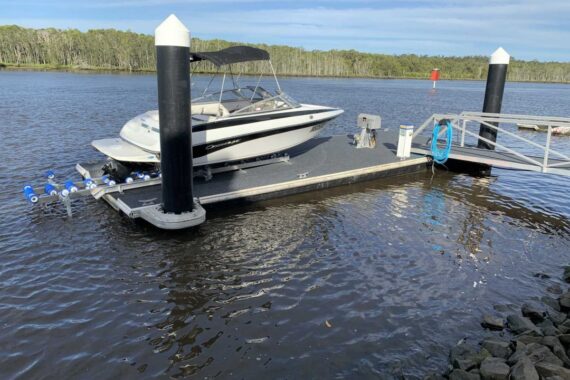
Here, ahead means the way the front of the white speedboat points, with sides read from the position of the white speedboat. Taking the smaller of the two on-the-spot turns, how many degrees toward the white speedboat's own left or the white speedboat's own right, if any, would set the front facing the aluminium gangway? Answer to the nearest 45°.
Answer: approximately 45° to the white speedboat's own right

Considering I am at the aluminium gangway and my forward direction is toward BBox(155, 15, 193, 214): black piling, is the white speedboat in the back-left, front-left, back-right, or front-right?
front-right

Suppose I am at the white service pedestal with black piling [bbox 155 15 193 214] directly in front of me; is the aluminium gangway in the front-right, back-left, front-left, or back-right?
back-left

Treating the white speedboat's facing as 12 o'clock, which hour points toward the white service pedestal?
The white service pedestal is roughly at 1 o'clock from the white speedboat.

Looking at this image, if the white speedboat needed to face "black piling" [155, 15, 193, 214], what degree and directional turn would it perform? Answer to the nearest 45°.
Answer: approximately 135° to its right

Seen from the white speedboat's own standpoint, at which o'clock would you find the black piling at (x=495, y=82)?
The black piling is roughly at 1 o'clock from the white speedboat.

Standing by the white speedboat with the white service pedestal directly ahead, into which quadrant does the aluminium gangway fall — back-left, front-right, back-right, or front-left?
front-right

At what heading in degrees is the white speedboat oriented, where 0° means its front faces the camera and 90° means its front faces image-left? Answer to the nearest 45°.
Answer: approximately 225°

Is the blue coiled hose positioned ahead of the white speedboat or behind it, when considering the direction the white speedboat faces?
ahead
